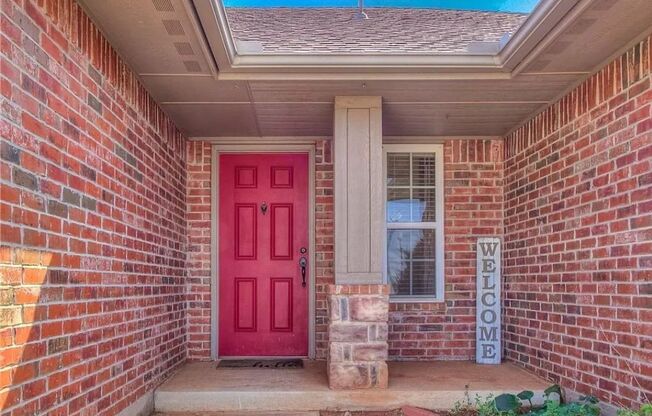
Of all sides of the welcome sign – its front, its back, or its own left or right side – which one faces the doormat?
right

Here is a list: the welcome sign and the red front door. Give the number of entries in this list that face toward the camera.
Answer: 2

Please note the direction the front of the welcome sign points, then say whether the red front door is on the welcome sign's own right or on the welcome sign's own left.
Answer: on the welcome sign's own right

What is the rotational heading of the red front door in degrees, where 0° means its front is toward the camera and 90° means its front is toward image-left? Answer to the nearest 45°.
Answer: approximately 0°

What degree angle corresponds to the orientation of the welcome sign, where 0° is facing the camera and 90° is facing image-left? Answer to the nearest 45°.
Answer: approximately 0°

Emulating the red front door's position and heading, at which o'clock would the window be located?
The window is roughly at 9 o'clock from the red front door.

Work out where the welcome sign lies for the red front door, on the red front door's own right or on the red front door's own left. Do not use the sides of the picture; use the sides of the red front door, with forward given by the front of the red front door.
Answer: on the red front door's own left
